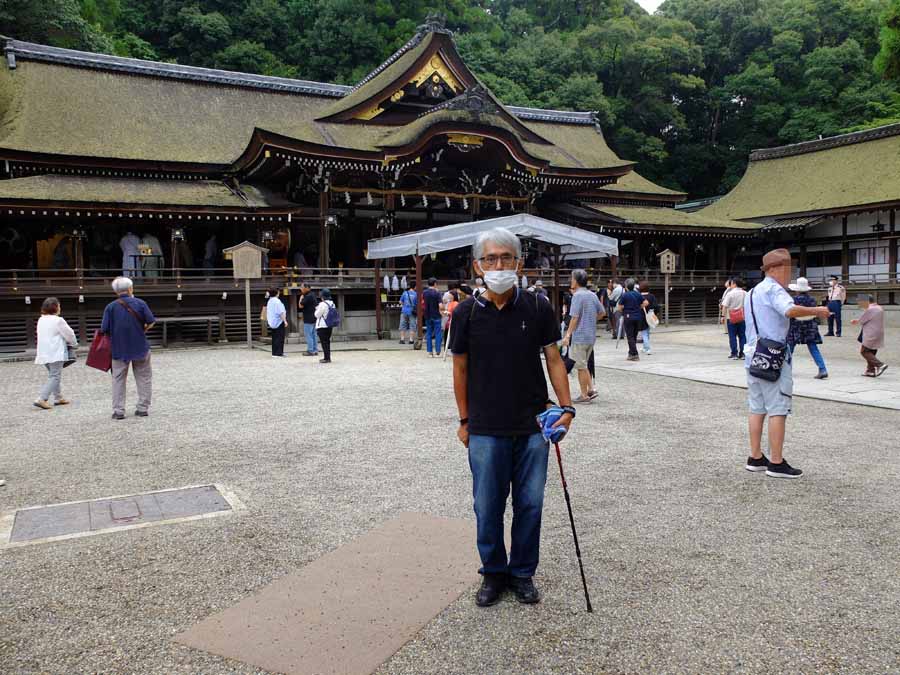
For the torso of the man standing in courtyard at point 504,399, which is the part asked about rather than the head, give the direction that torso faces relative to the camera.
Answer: toward the camera

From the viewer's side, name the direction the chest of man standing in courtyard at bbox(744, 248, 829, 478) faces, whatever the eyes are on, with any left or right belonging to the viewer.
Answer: facing to the right of the viewer

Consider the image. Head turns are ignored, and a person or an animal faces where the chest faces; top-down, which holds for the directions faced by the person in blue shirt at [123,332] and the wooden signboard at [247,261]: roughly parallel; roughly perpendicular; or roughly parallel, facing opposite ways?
roughly parallel, facing opposite ways

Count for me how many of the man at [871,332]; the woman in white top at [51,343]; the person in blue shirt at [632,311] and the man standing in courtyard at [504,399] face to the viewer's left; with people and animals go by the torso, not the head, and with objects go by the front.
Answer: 1

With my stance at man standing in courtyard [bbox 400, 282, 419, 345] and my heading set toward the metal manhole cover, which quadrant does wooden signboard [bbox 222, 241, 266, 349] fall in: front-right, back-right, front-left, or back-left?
front-right

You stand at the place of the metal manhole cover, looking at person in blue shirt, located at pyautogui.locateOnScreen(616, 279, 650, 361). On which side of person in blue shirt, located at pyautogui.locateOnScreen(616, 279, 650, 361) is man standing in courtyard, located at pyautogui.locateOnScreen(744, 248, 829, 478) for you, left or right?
right

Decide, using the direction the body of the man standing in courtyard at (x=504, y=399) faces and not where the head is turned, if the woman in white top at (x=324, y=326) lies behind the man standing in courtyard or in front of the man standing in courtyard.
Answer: behind

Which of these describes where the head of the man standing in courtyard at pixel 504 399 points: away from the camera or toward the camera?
toward the camera

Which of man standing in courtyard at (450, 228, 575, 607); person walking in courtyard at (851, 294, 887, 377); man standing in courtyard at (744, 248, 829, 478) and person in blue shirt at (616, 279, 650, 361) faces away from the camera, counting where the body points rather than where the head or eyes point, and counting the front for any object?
the person in blue shirt

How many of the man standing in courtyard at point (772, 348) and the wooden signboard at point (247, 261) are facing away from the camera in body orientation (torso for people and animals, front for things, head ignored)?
0

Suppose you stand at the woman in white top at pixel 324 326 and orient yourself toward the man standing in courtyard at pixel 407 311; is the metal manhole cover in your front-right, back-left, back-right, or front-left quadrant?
back-right

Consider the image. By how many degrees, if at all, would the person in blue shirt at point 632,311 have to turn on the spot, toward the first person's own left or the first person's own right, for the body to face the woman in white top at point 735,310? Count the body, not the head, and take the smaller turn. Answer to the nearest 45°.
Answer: approximately 90° to the first person's own right

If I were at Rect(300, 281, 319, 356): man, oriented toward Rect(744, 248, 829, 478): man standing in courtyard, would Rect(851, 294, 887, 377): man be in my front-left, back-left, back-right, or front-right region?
front-left
